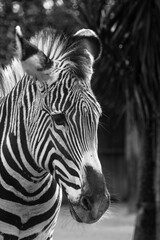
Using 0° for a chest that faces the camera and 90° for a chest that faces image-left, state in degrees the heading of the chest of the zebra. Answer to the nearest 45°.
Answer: approximately 315°
